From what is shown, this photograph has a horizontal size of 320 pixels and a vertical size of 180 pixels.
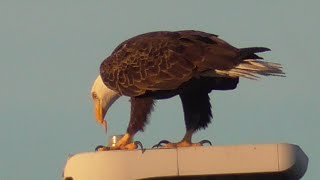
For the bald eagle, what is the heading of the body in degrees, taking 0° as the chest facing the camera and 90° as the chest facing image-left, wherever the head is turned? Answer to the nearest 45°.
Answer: approximately 90°
